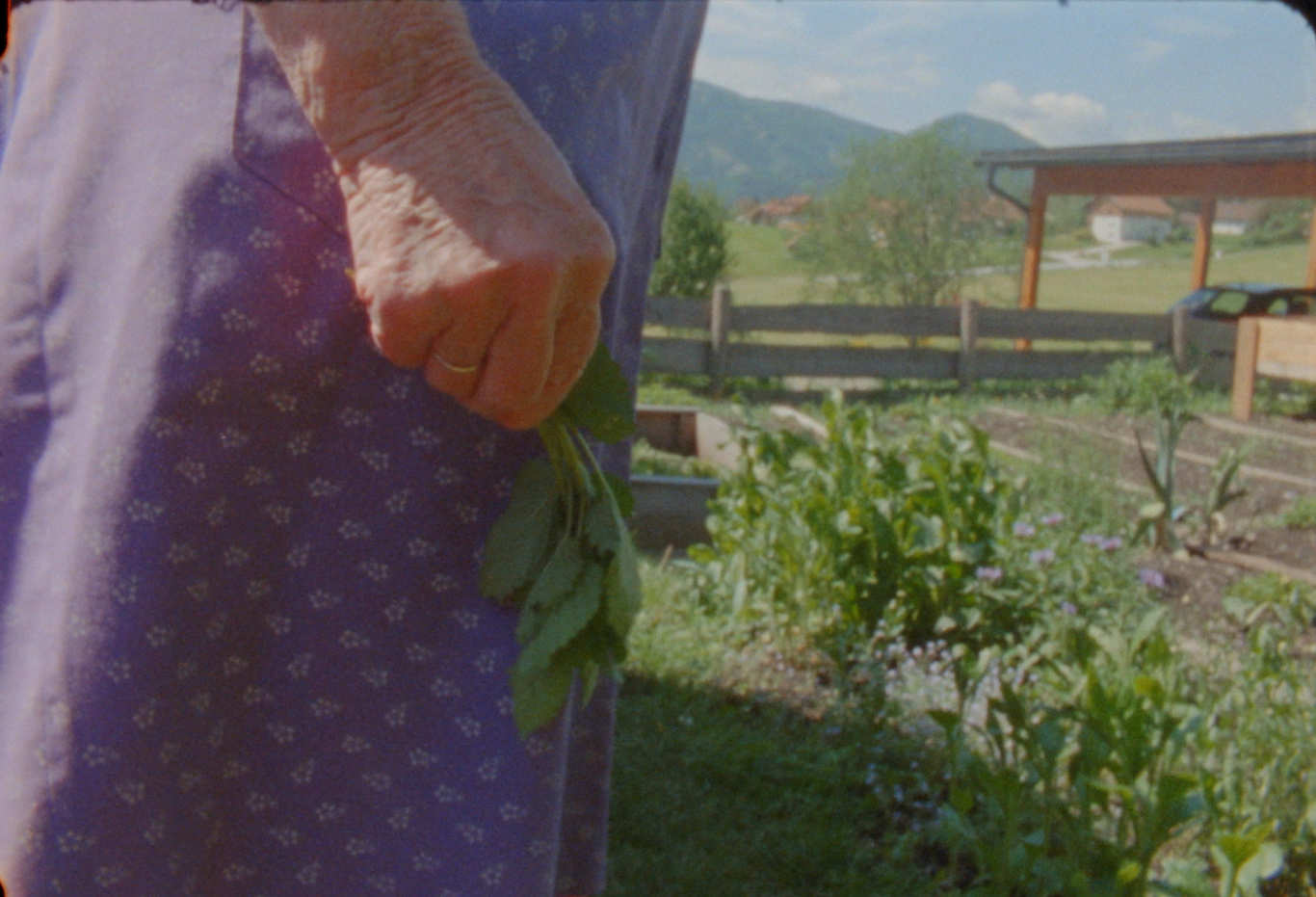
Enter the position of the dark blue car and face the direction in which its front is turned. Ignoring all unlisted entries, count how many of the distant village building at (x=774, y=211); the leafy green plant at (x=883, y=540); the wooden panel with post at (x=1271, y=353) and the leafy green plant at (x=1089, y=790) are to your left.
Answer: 3

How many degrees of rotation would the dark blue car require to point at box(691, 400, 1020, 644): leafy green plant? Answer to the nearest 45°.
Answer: approximately 90° to its left

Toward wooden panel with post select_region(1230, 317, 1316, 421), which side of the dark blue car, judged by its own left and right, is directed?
left

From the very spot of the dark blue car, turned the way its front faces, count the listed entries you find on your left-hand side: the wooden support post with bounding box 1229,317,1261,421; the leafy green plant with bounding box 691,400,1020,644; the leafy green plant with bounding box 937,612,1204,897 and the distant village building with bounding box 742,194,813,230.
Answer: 3

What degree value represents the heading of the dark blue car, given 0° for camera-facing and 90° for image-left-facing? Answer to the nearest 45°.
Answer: approximately 90°

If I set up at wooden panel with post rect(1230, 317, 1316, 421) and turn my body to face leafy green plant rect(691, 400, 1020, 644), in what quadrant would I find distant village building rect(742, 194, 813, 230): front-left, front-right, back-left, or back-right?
back-right

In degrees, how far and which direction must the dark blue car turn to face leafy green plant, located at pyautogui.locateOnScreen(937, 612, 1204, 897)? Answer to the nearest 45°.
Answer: approximately 90° to its left

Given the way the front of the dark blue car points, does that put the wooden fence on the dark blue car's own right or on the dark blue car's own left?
on the dark blue car's own left

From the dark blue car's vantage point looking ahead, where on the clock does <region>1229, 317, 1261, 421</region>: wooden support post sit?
The wooden support post is roughly at 9 o'clock from the dark blue car.

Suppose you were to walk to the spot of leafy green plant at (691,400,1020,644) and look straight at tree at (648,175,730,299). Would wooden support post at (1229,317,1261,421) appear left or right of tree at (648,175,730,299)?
right

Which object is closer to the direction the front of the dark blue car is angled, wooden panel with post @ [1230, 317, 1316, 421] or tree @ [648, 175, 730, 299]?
the tree

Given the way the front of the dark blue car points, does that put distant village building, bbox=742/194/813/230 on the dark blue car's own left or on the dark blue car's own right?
on the dark blue car's own right

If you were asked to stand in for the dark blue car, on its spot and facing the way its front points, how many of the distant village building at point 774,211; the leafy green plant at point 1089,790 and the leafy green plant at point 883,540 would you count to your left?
2
